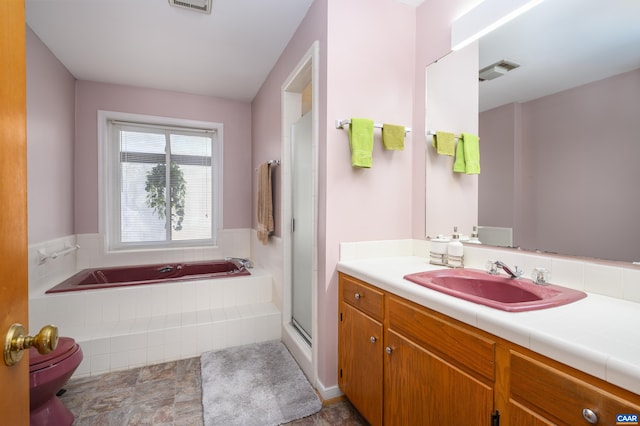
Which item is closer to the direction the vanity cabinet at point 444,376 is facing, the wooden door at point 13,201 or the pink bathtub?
the wooden door

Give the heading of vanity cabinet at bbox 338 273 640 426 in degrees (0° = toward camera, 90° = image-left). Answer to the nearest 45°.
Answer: approximately 45°

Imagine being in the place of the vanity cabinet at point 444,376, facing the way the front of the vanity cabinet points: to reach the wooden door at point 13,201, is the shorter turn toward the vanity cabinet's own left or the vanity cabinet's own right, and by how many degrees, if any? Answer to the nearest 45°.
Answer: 0° — it already faces it

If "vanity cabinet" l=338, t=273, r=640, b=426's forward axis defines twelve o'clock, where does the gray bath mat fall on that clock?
The gray bath mat is roughly at 2 o'clock from the vanity cabinet.

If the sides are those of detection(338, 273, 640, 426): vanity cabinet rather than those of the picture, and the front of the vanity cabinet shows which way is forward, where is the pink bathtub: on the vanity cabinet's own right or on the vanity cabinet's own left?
on the vanity cabinet's own right

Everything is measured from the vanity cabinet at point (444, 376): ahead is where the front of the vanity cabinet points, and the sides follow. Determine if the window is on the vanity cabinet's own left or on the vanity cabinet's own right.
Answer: on the vanity cabinet's own right
